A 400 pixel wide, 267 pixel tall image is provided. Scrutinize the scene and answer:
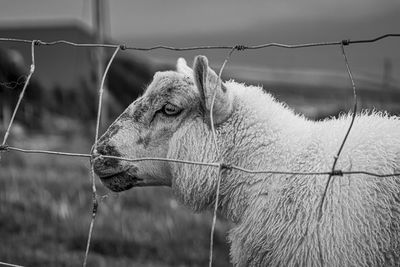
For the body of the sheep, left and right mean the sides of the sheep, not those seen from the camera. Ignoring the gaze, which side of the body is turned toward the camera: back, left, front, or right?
left
